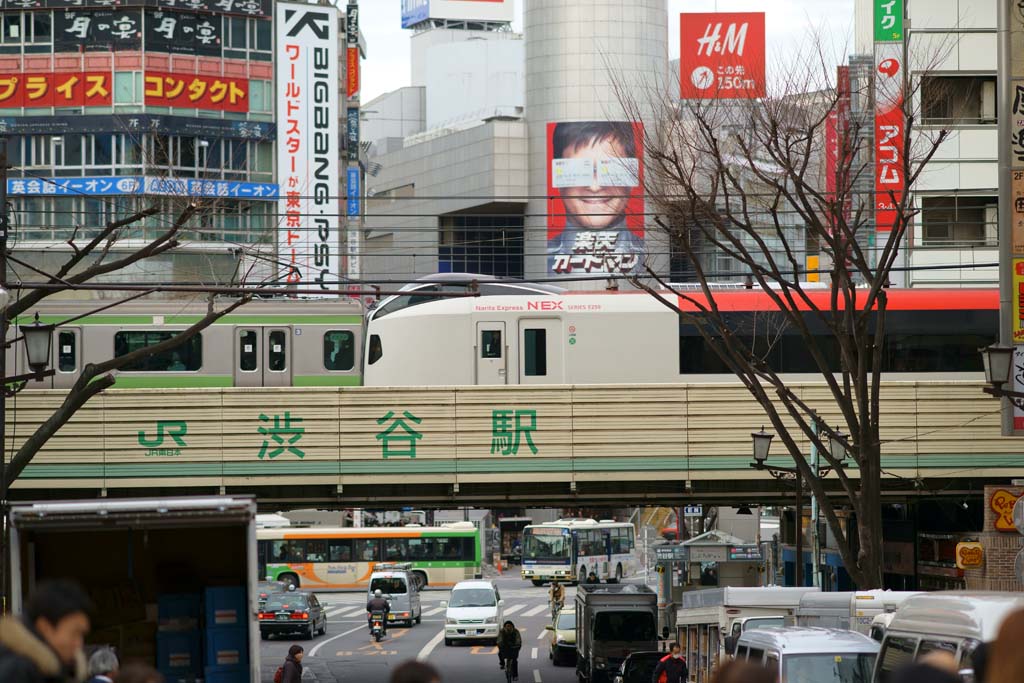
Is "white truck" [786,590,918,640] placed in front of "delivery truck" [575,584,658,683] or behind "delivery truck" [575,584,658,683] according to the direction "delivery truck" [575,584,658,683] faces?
in front

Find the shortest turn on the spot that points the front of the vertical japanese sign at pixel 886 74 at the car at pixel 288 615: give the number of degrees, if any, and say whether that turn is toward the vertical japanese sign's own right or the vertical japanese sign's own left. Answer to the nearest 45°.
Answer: approximately 90° to the vertical japanese sign's own right

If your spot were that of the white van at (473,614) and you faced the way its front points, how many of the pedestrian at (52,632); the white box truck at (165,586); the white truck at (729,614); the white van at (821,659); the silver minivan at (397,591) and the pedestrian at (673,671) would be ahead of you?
5

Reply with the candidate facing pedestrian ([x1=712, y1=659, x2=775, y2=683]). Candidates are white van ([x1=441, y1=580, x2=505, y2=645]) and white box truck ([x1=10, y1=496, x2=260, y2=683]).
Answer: the white van

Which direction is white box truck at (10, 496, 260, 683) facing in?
away from the camera

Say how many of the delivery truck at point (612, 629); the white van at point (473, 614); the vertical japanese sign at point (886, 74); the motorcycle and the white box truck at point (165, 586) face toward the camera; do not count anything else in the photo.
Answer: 3
